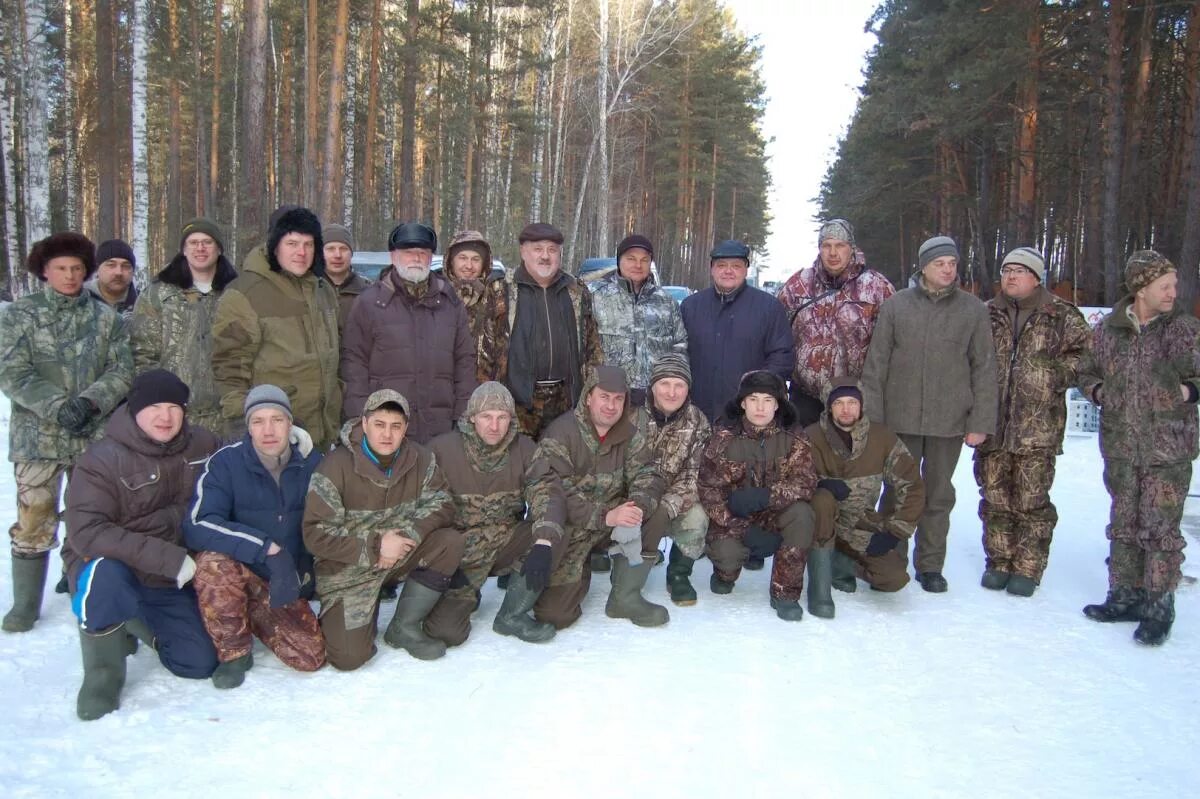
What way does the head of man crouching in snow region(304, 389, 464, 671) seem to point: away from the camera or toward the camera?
toward the camera

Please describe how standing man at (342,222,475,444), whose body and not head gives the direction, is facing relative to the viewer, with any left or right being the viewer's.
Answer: facing the viewer

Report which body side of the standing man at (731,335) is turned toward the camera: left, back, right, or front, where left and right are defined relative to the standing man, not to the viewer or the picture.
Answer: front

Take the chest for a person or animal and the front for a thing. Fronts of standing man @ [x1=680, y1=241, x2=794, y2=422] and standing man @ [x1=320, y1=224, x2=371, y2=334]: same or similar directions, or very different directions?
same or similar directions

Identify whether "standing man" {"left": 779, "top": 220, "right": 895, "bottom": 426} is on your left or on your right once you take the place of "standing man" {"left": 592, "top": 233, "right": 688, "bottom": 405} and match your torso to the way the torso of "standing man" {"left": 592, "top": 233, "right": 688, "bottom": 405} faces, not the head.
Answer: on your left

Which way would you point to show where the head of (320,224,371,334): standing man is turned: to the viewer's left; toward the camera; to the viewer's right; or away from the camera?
toward the camera

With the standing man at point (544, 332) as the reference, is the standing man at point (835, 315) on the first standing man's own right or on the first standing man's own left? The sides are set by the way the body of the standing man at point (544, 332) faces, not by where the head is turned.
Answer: on the first standing man's own left

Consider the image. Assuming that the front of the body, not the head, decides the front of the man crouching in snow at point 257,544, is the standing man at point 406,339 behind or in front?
behind

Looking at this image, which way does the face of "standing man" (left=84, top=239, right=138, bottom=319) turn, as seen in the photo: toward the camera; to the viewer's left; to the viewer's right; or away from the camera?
toward the camera

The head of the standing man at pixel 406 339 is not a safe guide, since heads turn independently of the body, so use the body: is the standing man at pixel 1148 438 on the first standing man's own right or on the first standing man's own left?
on the first standing man's own left
